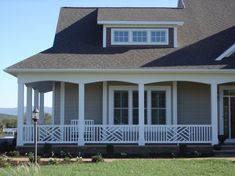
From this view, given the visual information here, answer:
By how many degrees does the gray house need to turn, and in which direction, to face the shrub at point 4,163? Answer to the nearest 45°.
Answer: approximately 45° to its right

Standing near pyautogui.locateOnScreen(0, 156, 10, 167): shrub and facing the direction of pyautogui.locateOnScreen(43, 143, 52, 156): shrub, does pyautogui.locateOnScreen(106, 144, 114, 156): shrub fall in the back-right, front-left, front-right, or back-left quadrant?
front-right

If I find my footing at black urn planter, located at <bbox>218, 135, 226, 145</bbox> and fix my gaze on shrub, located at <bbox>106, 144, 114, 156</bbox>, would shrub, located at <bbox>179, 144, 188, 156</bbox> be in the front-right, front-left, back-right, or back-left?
front-left

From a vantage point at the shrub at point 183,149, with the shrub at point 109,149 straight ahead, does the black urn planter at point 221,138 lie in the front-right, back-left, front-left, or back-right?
back-right

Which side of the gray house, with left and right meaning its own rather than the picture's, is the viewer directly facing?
front
